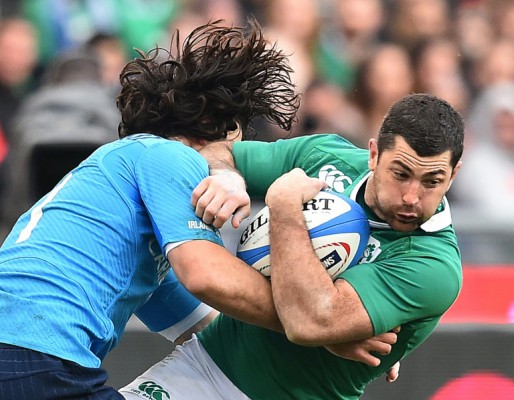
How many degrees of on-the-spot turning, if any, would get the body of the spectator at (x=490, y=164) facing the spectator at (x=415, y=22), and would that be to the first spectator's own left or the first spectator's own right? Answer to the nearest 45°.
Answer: approximately 135° to the first spectator's own right

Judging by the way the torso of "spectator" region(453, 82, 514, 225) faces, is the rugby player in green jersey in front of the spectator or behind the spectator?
in front

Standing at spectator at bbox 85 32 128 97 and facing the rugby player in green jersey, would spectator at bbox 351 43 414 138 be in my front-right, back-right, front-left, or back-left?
front-left

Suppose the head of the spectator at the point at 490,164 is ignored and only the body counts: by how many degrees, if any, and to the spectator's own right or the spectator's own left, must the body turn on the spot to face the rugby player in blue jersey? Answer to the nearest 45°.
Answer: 0° — they already face them

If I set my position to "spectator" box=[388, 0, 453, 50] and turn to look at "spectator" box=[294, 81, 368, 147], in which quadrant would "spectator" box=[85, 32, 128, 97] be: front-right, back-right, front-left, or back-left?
front-right

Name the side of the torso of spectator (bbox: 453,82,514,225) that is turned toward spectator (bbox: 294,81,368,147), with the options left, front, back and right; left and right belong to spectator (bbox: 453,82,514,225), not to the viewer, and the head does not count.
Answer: right

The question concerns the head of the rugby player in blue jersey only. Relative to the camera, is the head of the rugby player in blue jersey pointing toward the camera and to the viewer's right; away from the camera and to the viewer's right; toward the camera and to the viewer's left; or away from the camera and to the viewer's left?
away from the camera and to the viewer's right

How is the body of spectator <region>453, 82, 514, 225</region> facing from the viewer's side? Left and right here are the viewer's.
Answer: facing the viewer

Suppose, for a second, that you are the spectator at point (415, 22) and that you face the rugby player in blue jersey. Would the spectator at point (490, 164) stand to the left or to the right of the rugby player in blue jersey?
left

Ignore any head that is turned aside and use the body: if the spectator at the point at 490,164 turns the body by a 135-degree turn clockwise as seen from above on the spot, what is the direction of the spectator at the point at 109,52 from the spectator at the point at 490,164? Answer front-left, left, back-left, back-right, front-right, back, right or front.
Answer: front-left

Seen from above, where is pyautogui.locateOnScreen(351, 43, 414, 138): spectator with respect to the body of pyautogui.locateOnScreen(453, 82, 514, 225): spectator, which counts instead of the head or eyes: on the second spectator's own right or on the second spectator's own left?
on the second spectator's own right
